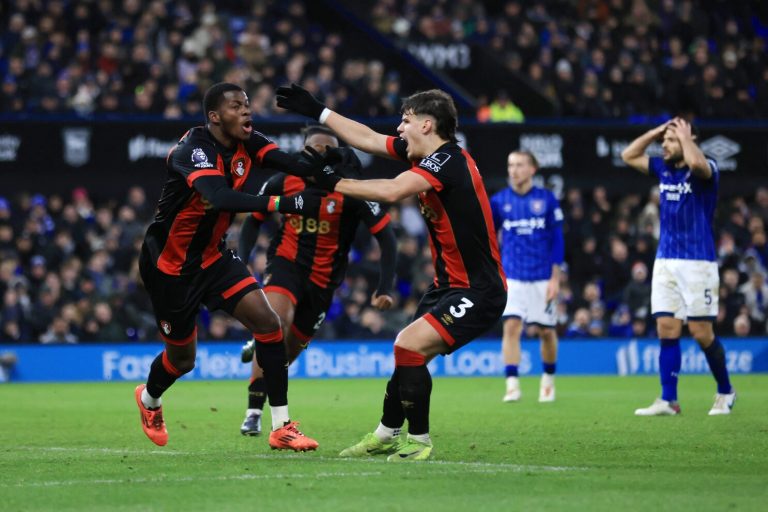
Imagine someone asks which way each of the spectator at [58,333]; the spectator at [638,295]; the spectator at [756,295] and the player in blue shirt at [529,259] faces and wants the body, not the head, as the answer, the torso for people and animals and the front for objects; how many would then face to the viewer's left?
0

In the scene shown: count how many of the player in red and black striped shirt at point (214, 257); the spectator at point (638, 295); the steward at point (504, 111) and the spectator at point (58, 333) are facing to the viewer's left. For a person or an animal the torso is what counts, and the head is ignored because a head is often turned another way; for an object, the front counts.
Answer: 0

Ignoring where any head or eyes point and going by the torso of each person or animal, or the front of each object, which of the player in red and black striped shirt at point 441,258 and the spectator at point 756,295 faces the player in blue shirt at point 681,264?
the spectator

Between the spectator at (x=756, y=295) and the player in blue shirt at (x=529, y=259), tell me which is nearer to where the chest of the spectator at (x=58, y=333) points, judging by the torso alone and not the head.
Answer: the player in blue shirt

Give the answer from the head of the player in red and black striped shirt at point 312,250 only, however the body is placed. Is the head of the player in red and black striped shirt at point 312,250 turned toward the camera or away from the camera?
toward the camera

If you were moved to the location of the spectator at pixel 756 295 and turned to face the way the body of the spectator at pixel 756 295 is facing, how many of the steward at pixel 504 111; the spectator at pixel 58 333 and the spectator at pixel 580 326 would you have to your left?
0

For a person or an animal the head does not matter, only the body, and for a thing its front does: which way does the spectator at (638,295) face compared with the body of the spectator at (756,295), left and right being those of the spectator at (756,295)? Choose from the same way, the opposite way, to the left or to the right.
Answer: the same way

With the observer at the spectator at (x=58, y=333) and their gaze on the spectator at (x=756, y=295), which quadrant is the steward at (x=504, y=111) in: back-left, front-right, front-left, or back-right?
front-left

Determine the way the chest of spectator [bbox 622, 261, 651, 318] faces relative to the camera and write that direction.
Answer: toward the camera

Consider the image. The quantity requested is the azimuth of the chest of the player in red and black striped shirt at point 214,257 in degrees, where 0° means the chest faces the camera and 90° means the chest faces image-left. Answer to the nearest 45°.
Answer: approximately 315°

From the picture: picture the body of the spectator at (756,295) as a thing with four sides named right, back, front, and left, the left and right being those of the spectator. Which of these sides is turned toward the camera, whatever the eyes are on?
front

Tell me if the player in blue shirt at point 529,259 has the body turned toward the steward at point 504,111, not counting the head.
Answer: no

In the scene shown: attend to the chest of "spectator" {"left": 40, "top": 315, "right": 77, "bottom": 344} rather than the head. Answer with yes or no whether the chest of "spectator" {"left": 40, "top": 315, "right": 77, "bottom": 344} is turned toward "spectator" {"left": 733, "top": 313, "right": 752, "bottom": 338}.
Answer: no

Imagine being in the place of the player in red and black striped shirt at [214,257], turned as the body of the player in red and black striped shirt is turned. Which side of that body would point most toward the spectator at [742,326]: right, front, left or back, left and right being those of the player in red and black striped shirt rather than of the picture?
left

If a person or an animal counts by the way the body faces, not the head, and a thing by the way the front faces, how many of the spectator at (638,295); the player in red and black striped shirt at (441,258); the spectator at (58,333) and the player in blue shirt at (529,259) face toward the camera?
3

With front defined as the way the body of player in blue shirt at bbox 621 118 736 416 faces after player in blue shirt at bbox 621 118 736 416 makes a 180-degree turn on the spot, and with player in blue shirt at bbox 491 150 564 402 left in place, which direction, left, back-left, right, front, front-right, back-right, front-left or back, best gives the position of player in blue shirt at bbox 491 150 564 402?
left
